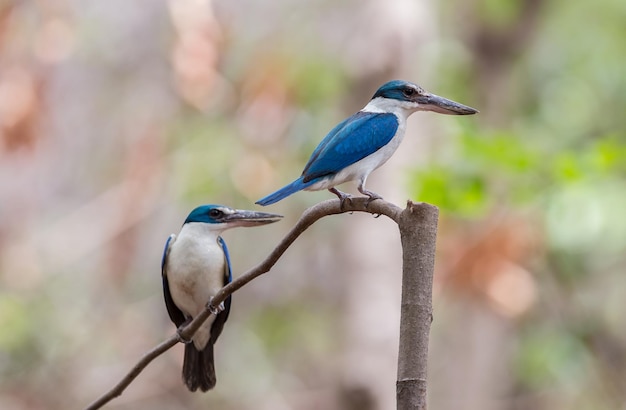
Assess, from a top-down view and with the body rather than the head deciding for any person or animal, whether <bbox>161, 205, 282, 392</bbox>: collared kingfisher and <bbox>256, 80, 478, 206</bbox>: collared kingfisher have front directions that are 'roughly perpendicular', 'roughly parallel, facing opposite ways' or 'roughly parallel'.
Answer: roughly perpendicular

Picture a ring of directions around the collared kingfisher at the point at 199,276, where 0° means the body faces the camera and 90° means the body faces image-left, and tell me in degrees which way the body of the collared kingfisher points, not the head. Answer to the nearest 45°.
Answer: approximately 0°

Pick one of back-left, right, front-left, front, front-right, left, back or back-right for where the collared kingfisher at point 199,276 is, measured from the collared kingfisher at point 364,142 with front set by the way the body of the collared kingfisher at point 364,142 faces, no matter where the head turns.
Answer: back-left

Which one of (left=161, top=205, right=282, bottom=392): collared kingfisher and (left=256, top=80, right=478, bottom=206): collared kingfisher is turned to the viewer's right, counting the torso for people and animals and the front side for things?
(left=256, top=80, right=478, bottom=206): collared kingfisher

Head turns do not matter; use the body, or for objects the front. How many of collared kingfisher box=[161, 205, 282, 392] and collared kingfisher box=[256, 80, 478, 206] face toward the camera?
1

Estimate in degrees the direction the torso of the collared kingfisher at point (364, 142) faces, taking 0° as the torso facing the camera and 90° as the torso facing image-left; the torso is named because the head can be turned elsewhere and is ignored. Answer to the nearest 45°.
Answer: approximately 270°
